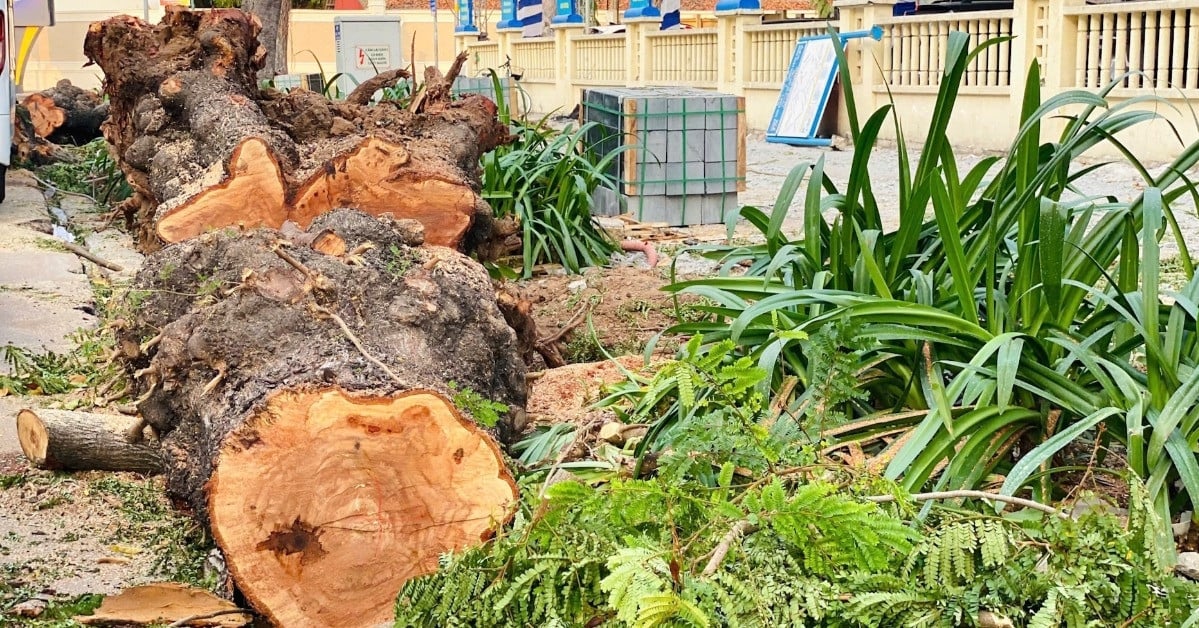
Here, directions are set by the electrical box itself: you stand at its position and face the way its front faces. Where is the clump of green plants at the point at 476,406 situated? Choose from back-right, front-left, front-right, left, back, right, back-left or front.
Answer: front

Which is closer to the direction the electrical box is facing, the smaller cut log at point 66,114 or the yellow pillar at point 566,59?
the smaller cut log

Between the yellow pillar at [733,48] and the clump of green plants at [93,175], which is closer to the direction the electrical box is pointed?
the clump of green plants

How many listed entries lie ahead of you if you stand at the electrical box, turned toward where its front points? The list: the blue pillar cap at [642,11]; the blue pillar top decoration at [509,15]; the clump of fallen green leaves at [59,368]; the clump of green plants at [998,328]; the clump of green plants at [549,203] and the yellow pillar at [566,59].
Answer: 3

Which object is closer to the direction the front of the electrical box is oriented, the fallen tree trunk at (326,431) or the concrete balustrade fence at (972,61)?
the fallen tree trunk

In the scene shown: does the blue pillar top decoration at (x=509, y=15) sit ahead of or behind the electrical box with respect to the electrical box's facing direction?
behind

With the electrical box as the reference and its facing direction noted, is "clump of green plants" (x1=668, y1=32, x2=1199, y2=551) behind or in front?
in front

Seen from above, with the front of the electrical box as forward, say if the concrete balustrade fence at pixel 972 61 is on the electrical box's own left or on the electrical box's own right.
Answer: on the electrical box's own left

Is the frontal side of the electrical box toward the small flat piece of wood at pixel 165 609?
yes

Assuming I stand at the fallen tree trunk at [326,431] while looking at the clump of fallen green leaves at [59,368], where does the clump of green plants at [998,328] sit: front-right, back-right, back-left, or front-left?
back-right

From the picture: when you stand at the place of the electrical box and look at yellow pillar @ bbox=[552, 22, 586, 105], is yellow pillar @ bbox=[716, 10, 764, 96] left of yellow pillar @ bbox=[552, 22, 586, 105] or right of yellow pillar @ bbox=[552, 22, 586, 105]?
right

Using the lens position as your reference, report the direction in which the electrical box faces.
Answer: facing the viewer

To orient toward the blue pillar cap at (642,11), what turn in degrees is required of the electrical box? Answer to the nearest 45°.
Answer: approximately 135° to its left

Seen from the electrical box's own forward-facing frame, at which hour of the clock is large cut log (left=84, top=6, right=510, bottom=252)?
The large cut log is roughly at 12 o'clock from the electrical box.

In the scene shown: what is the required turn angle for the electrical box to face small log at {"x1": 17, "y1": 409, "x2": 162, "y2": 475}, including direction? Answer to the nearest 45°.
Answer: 0° — it already faces it

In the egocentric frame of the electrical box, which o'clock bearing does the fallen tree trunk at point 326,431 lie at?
The fallen tree trunk is roughly at 12 o'clock from the electrical box.

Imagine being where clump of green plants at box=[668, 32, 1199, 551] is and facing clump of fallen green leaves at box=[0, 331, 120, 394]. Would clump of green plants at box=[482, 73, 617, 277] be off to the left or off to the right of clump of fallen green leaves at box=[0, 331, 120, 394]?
right

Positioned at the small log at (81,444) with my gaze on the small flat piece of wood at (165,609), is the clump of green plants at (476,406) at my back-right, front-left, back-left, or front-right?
front-left
